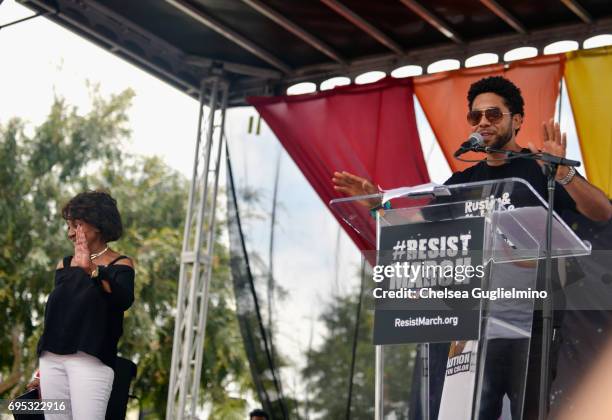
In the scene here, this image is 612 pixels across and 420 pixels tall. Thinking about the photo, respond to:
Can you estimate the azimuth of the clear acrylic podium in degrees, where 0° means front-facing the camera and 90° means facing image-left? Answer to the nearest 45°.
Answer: approximately 45°

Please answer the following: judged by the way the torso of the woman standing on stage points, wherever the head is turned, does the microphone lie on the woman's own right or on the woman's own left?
on the woman's own left

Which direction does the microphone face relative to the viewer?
to the viewer's right

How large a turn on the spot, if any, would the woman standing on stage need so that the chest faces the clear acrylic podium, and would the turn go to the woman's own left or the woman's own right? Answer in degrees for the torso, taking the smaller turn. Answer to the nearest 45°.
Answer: approximately 90° to the woman's own left

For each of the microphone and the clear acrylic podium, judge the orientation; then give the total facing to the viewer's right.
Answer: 1

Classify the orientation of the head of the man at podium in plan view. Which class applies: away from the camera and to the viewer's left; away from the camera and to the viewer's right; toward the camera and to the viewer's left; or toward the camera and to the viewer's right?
toward the camera and to the viewer's left

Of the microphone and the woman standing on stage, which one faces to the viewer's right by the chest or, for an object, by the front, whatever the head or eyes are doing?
the microphone

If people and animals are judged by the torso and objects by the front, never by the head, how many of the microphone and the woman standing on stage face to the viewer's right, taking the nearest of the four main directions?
1

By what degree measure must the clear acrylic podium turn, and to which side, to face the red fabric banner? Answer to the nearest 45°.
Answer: approximately 135° to its right

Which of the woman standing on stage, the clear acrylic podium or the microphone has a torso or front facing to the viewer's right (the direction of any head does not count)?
the microphone
